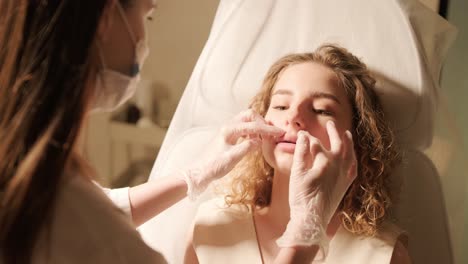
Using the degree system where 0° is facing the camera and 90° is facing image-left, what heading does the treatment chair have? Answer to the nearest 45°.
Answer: approximately 0°
